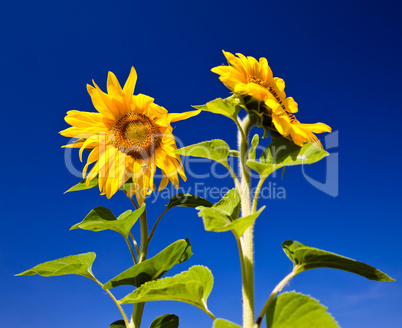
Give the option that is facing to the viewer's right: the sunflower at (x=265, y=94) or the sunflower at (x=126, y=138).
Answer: the sunflower at (x=265, y=94)

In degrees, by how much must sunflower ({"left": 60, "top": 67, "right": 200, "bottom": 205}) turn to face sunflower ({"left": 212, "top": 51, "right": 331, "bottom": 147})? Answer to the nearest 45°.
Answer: approximately 45° to its left

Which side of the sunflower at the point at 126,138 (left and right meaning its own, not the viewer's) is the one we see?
front

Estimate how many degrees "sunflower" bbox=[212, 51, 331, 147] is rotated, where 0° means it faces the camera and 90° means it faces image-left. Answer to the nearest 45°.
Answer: approximately 270°

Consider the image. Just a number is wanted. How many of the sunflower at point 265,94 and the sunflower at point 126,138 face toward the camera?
1

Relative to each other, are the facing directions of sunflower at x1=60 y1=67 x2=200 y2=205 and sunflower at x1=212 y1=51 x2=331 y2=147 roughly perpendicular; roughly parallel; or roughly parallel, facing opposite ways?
roughly perpendicular
